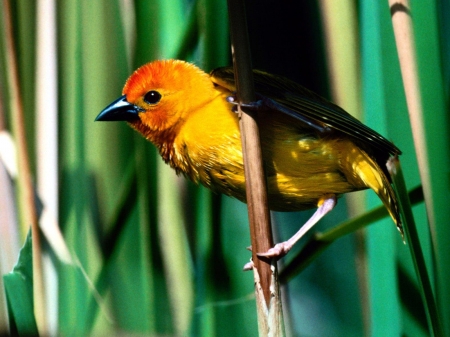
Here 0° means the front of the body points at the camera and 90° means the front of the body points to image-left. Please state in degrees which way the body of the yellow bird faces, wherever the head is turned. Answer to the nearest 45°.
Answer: approximately 90°
